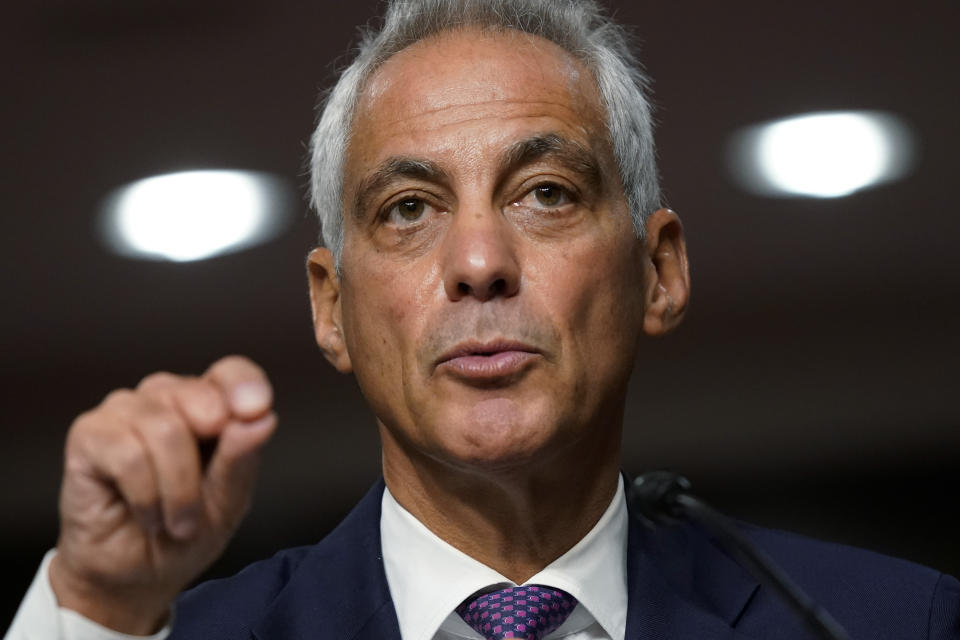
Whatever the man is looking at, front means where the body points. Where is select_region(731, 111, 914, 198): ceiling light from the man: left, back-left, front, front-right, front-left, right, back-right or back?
back-left

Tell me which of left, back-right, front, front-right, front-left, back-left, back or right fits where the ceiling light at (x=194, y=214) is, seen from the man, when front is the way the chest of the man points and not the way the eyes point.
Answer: back-right

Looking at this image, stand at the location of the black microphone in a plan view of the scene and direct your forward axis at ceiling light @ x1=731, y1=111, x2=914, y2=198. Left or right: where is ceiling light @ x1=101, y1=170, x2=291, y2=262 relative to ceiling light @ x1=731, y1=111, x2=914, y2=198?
left

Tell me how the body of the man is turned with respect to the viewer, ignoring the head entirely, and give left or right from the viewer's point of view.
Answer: facing the viewer
